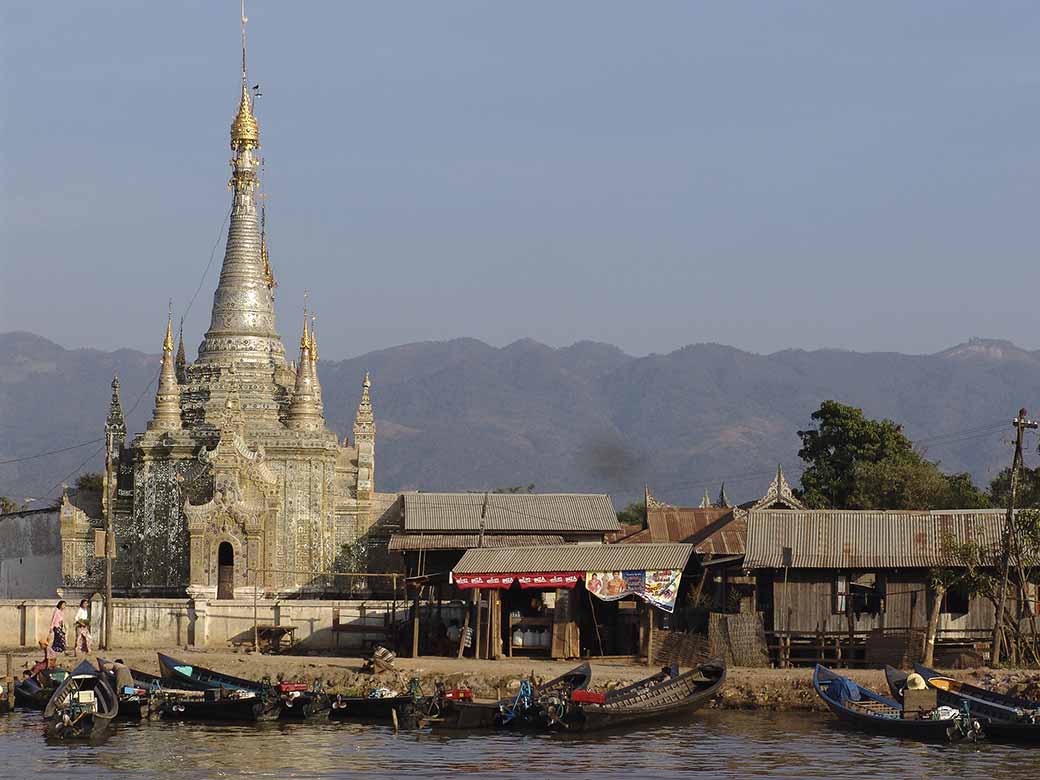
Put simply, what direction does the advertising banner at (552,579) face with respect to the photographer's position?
facing the viewer

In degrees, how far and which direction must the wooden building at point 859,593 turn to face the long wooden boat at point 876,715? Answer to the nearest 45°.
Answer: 0° — it already faces it

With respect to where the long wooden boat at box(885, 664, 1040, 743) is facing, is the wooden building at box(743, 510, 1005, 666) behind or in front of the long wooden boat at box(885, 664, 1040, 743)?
in front

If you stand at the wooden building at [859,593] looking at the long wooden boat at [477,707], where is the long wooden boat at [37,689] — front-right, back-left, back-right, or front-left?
front-right

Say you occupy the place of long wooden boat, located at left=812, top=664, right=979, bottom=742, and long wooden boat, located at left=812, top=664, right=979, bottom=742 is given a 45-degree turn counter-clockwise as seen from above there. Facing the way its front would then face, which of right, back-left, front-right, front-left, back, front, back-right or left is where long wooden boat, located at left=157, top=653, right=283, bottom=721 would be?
front

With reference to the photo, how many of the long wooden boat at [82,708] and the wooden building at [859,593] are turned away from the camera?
1

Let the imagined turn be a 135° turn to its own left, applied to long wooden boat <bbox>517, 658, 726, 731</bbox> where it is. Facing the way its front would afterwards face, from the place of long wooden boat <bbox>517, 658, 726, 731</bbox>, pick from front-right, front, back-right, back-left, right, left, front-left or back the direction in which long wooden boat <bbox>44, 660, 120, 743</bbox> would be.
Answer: front

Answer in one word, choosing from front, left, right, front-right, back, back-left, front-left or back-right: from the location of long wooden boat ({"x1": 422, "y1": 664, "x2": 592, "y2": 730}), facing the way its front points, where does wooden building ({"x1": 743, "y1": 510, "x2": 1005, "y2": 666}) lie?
front

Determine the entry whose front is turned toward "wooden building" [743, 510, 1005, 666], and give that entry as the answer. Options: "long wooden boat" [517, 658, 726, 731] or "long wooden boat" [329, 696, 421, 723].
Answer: "long wooden boat" [517, 658, 726, 731]

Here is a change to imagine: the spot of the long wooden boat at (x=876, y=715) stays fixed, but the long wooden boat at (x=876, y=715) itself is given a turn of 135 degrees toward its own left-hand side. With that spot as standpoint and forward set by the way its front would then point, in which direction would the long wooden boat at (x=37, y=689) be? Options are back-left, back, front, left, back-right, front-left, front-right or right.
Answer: right

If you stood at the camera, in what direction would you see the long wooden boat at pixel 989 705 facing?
facing away from the viewer and to the left of the viewer

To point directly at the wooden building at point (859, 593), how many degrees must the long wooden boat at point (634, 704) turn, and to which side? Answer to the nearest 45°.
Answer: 0° — it already faces it

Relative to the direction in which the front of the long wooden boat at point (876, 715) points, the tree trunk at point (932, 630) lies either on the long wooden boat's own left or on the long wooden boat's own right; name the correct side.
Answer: on the long wooden boat's own right

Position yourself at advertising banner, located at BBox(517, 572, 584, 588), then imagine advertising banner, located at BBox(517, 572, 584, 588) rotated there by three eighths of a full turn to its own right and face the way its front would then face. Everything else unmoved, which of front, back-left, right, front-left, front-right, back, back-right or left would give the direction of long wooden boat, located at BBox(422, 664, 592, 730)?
back-left

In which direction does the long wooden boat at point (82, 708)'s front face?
away from the camera

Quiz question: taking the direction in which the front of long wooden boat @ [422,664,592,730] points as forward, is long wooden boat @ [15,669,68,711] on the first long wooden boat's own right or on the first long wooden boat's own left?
on the first long wooden boat's own left

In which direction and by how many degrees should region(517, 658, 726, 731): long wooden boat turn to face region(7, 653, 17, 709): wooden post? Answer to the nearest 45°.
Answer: approximately 135° to its left

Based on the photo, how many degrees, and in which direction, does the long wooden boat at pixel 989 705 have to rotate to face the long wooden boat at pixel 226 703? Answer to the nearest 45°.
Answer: approximately 45° to its left

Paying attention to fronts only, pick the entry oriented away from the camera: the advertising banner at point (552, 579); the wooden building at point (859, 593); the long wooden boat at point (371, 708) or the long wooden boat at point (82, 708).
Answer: the long wooden boat at point (82, 708)

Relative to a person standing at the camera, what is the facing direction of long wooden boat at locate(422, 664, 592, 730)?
facing away from the viewer and to the right of the viewer
